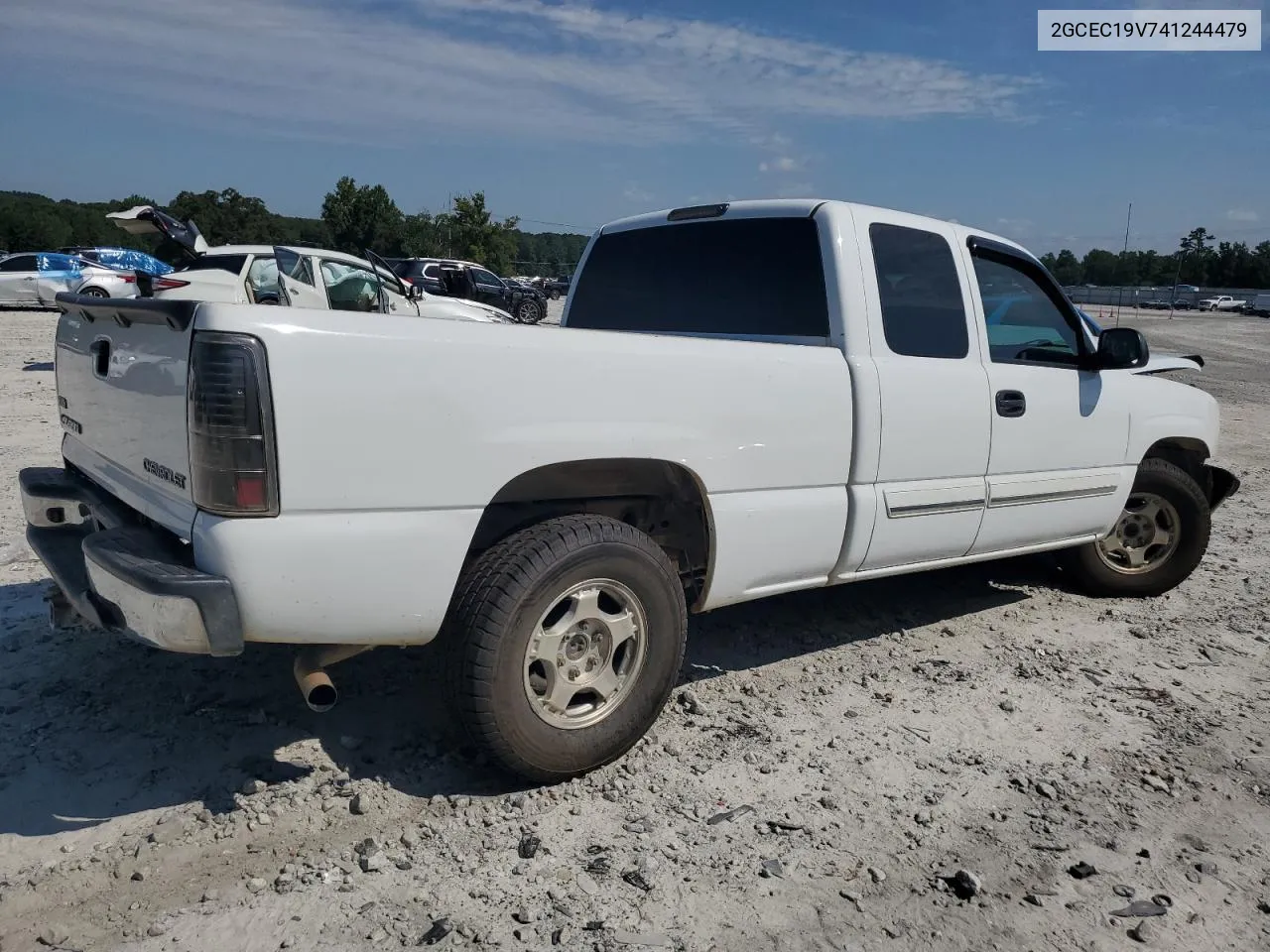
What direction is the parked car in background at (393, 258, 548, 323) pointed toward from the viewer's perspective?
to the viewer's right

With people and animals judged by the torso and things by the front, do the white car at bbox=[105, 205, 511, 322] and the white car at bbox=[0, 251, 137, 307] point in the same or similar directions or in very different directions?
very different directions

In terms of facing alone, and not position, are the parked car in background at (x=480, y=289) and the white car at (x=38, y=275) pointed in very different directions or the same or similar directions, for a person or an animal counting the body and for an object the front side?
very different directions

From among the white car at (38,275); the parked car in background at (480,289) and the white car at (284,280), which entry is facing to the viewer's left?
the white car at (38,275)

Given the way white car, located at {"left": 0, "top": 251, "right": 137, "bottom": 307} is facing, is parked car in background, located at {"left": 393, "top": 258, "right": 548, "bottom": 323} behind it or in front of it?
behind

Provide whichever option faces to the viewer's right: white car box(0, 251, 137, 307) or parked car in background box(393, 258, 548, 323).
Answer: the parked car in background

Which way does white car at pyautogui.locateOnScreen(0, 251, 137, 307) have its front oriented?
to the viewer's left

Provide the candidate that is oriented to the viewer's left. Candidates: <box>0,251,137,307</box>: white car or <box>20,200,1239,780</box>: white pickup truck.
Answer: the white car

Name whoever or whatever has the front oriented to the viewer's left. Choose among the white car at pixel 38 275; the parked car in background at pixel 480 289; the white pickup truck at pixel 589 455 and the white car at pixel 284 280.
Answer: the white car at pixel 38 275

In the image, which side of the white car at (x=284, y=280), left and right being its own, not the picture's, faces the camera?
right

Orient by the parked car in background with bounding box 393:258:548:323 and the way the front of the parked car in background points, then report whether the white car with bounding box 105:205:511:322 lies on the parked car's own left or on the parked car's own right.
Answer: on the parked car's own right

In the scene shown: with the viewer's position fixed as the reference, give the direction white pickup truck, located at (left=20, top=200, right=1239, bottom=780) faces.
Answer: facing away from the viewer and to the right of the viewer

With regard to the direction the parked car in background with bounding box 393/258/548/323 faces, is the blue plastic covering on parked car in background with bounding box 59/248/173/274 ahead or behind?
behind
